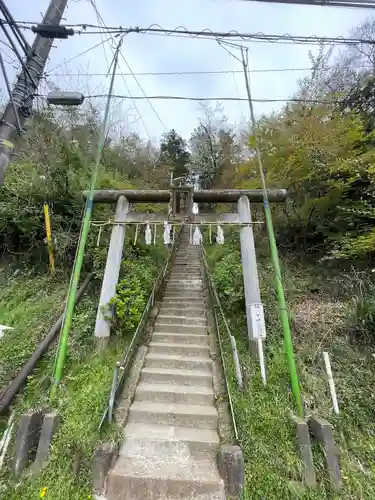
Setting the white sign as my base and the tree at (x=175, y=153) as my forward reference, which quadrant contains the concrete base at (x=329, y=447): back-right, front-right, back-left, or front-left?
back-right

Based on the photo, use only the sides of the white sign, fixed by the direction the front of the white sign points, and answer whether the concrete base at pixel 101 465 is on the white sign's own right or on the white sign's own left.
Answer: on the white sign's own right

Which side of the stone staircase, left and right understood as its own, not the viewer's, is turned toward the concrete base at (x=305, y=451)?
left

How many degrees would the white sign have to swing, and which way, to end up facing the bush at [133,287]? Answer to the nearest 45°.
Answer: approximately 90° to its right

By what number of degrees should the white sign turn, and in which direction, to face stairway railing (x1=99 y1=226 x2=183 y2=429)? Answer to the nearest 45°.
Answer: approximately 90° to its right

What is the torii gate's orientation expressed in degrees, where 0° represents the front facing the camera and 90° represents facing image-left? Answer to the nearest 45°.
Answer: approximately 0°
